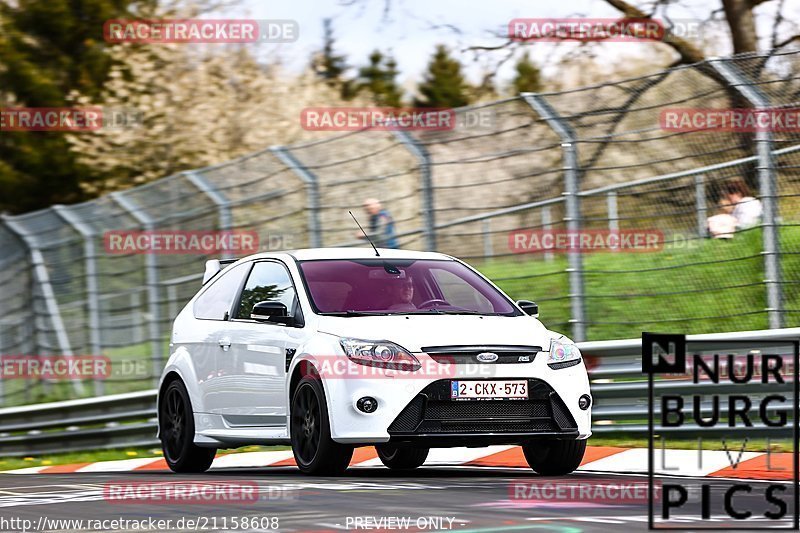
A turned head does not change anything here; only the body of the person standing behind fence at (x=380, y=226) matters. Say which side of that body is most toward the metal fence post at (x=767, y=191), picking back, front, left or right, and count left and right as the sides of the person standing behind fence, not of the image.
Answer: left

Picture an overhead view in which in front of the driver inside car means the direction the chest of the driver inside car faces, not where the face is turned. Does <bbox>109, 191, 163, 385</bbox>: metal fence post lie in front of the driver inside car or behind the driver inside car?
behind

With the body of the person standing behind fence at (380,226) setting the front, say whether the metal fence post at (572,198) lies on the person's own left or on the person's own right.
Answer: on the person's own left

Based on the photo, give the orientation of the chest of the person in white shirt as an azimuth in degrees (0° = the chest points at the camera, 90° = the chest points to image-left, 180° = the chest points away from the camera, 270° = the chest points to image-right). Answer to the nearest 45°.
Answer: approximately 45°

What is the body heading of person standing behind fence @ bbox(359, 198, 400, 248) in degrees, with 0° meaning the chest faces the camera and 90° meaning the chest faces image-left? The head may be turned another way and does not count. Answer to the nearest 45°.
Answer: approximately 45°

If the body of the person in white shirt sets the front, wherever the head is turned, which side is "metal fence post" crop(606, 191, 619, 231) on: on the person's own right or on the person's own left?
on the person's own right
